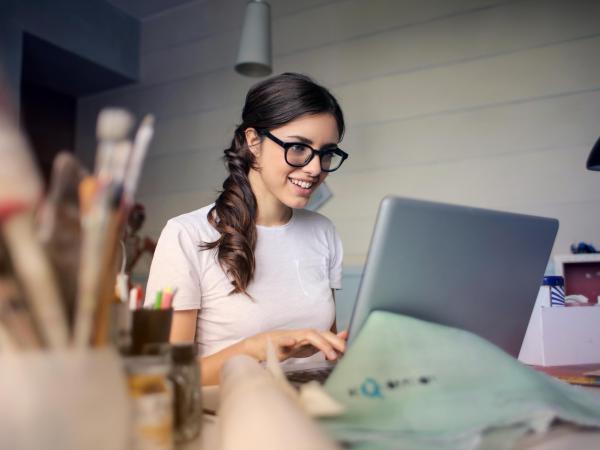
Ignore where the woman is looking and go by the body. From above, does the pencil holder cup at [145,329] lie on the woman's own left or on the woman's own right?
on the woman's own right

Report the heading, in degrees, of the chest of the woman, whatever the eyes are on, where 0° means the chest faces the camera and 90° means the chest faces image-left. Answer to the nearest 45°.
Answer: approximately 315°

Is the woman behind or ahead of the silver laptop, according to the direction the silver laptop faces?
ahead

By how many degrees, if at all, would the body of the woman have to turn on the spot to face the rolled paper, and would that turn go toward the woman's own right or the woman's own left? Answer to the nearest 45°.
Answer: approximately 45° to the woman's own right

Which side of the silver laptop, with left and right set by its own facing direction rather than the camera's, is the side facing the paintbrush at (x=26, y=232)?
left

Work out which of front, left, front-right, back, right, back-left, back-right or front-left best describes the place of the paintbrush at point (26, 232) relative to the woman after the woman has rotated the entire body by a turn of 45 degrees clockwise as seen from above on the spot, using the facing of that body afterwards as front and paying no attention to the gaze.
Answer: front

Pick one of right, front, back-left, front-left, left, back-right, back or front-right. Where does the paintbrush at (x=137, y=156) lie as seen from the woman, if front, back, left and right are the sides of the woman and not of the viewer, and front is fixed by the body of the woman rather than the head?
front-right

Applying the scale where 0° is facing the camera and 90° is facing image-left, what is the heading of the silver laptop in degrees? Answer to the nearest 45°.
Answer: approximately 135°

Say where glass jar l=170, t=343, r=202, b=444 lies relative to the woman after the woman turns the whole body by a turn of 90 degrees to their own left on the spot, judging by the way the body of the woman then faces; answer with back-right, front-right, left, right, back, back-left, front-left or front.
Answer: back-right

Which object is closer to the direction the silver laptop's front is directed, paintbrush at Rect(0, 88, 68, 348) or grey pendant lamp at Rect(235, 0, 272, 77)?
the grey pendant lamp

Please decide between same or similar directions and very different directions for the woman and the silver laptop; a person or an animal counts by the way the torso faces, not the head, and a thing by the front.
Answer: very different directions

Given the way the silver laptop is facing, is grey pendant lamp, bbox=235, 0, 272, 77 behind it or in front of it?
in front

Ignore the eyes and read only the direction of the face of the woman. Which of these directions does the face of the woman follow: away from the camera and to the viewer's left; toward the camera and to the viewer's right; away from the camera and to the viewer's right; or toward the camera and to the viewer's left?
toward the camera and to the viewer's right
